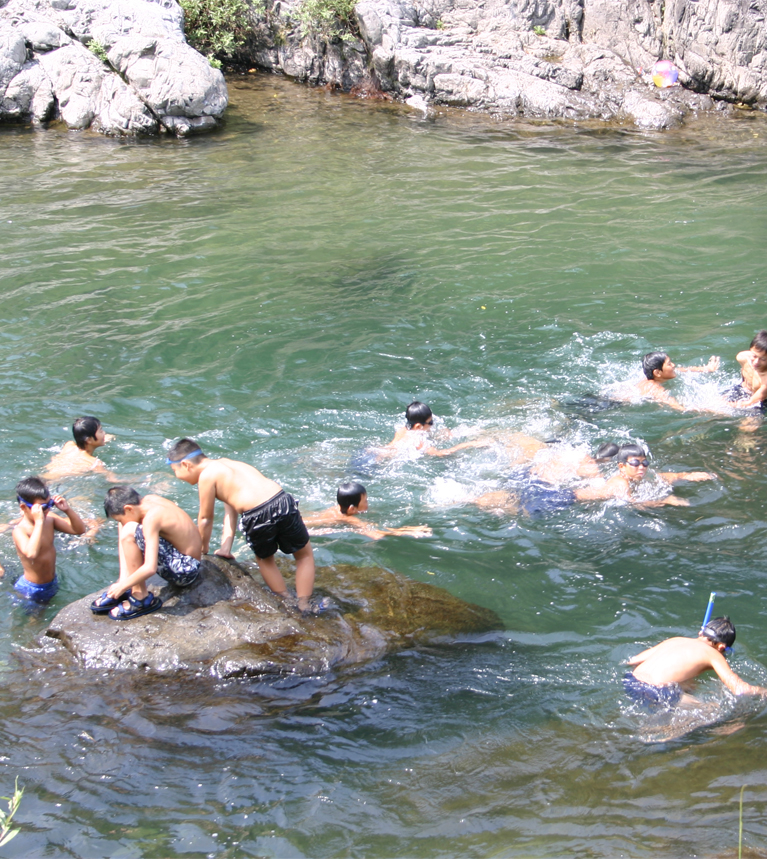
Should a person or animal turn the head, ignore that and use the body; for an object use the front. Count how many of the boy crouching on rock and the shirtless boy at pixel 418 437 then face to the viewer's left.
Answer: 1

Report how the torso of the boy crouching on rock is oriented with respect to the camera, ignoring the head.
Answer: to the viewer's left

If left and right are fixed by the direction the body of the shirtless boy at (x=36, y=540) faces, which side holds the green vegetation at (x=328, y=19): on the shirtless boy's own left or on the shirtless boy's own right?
on the shirtless boy's own left

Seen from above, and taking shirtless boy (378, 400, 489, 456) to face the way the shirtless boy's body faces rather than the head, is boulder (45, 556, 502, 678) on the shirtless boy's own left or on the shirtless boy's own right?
on the shirtless boy's own right

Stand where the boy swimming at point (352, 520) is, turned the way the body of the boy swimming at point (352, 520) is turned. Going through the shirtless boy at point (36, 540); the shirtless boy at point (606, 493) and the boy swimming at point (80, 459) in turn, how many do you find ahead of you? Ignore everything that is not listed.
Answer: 1

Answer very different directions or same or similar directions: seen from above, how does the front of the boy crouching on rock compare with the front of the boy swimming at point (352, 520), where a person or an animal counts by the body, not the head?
very different directions

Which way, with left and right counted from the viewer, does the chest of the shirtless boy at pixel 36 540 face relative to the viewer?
facing the viewer and to the right of the viewer

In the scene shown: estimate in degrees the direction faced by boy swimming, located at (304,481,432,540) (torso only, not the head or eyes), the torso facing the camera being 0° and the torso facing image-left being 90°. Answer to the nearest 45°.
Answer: approximately 270°
